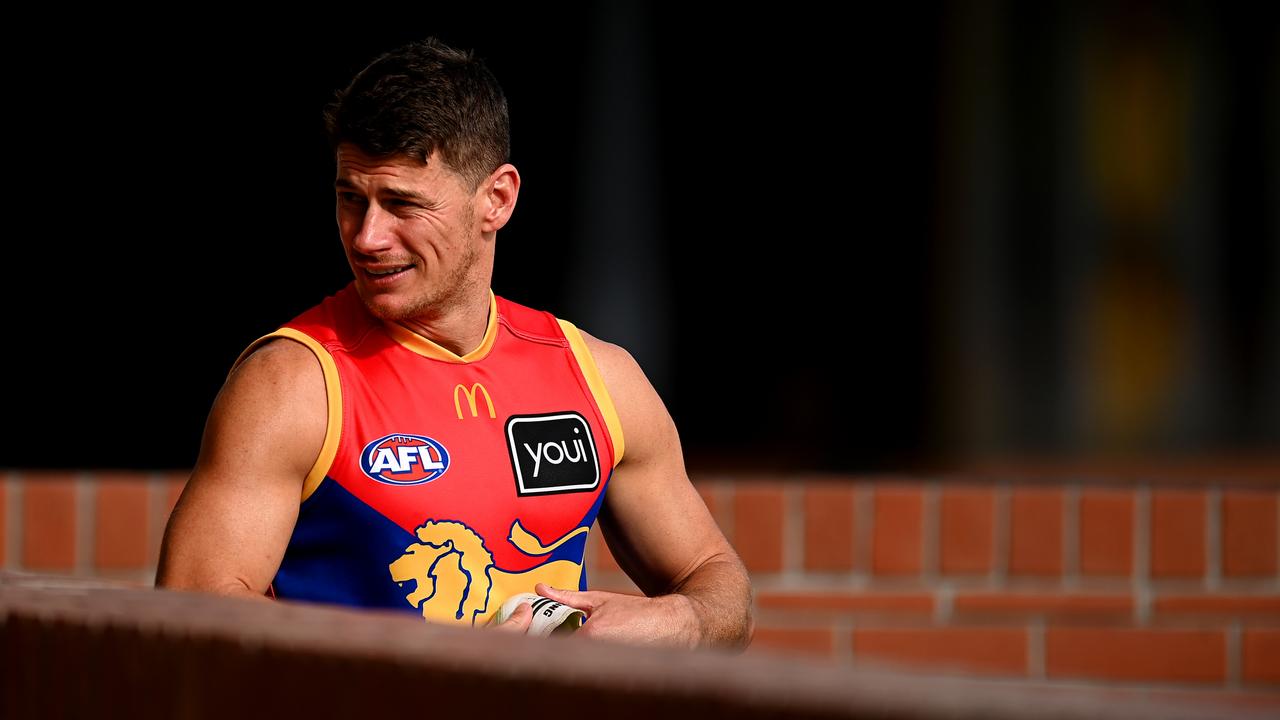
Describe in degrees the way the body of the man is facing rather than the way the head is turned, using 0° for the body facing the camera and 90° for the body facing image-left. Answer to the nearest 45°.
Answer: approximately 0°
